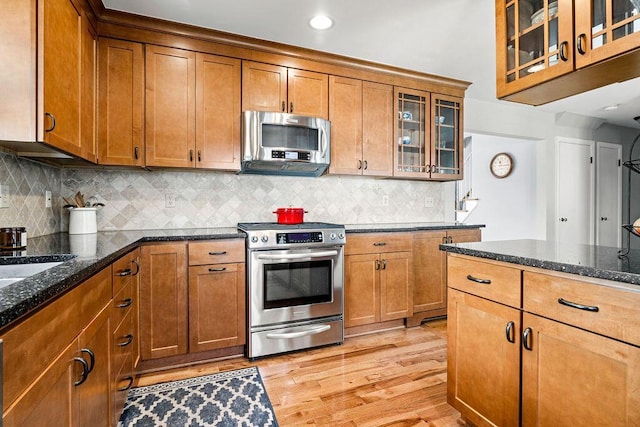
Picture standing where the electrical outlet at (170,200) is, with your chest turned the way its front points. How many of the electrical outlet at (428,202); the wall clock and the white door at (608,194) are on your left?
3

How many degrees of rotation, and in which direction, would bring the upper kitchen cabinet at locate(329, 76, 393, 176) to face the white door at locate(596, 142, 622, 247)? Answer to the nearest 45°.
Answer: approximately 90° to its left

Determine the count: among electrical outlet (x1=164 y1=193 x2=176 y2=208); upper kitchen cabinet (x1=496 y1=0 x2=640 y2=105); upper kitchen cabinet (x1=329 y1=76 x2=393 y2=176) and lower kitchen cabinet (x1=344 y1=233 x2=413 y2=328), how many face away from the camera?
0

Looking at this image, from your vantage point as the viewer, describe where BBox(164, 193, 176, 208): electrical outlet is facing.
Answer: facing the viewer

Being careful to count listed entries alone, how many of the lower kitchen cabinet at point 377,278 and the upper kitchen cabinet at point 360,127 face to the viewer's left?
0

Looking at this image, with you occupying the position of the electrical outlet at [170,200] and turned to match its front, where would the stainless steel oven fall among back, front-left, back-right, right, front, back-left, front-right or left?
front-left

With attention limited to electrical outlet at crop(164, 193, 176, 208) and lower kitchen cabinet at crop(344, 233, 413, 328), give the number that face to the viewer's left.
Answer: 0

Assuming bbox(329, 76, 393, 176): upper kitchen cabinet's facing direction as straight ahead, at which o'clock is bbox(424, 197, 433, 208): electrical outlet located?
The electrical outlet is roughly at 9 o'clock from the upper kitchen cabinet.

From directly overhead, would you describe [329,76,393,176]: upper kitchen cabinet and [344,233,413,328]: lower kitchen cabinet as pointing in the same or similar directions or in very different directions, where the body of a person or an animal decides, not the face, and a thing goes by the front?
same or similar directions

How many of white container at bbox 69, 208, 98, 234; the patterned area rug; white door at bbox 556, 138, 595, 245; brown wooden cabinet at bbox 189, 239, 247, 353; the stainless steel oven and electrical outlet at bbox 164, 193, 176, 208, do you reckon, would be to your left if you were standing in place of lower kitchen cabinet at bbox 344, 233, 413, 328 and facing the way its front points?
1

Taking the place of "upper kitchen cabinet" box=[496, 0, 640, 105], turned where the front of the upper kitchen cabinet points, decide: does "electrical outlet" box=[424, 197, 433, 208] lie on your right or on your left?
on your right

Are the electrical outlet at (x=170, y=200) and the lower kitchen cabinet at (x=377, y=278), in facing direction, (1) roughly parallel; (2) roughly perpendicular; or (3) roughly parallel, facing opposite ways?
roughly parallel

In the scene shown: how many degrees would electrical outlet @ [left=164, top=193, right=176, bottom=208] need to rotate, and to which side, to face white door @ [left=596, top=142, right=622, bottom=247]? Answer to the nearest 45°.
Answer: approximately 90° to its left

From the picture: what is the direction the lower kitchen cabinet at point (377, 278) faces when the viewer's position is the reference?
facing the viewer and to the right of the viewer

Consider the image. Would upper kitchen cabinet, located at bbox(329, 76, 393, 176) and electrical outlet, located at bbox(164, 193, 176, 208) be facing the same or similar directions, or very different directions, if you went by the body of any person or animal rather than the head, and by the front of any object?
same or similar directions
